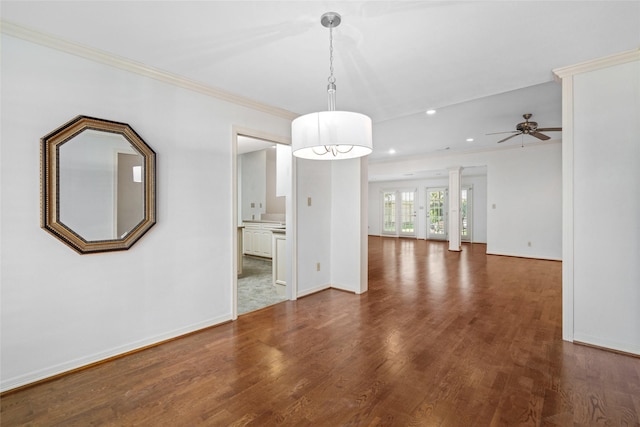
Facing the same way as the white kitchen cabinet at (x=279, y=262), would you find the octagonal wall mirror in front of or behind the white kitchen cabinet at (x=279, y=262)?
in front

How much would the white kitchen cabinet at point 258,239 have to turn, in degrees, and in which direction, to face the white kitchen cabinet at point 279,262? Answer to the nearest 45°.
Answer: approximately 45° to its left

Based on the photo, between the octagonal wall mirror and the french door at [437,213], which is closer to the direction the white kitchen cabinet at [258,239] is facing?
the octagonal wall mirror

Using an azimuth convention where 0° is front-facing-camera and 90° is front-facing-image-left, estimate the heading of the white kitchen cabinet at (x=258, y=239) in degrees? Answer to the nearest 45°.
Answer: approximately 45°

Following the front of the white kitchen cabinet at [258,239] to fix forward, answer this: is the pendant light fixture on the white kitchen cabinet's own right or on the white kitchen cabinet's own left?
on the white kitchen cabinet's own left

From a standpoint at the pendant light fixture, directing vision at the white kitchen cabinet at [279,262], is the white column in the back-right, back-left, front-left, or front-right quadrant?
front-right

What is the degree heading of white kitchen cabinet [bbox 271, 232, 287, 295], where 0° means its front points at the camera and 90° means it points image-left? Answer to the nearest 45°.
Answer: approximately 45°

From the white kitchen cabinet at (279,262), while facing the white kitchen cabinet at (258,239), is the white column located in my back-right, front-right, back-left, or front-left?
front-right

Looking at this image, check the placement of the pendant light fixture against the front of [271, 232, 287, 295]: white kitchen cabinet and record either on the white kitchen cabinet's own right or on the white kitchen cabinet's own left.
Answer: on the white kitchen cabinet's own left

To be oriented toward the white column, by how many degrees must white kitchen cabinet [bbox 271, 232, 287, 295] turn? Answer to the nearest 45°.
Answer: approximately 180°

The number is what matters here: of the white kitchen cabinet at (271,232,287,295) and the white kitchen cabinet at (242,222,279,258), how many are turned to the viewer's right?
0
